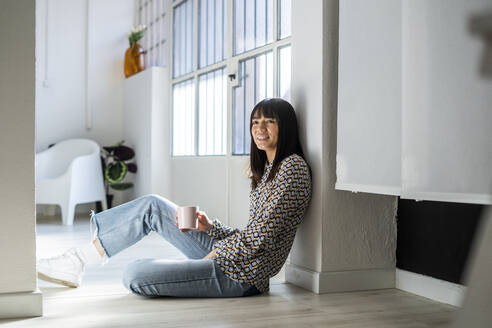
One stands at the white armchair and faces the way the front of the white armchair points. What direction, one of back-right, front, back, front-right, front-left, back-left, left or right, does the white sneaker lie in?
front-left

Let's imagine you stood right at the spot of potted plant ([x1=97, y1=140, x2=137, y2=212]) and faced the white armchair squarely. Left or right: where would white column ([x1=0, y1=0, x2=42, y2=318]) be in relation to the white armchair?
left

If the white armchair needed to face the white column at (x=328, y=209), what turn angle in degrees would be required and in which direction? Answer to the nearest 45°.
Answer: approximately 45° to its left

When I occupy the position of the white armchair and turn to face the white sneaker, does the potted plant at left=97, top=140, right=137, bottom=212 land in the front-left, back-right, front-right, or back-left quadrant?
back-left

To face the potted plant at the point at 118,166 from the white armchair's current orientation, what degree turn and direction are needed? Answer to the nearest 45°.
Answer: approximately 180°

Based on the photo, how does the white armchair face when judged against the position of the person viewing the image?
facing the viewer and to the left of the viewer

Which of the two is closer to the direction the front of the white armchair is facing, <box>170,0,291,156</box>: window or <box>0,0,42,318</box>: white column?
the white column

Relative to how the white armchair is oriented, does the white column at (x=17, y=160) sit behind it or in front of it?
in front

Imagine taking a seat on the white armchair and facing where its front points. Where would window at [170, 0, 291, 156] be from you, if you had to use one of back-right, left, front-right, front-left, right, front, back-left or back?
left
